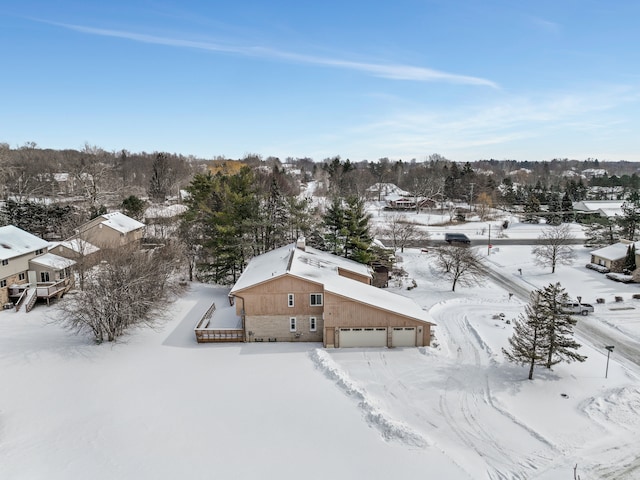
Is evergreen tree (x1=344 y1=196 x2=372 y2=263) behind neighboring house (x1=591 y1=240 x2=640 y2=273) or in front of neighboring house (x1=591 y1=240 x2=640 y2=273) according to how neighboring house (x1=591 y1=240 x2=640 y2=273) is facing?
in front

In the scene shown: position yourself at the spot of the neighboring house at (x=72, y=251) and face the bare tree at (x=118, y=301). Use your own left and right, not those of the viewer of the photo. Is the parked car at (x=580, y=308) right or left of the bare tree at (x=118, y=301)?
left

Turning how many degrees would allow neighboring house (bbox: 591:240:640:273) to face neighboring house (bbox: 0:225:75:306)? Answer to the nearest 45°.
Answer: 0° — it already faces it

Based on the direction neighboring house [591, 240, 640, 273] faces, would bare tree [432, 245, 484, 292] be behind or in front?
in front

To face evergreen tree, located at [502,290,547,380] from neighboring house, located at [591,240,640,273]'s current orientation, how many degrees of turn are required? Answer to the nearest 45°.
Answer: approximately 45° to its left

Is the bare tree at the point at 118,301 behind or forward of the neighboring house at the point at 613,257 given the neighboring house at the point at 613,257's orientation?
forward

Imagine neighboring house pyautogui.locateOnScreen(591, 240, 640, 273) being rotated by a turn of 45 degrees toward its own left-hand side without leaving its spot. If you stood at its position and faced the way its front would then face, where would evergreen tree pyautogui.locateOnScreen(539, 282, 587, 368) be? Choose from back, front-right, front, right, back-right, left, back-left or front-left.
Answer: front

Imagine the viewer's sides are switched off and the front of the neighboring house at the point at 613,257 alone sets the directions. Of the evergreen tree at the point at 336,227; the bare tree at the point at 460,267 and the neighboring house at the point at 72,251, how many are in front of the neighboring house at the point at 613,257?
3

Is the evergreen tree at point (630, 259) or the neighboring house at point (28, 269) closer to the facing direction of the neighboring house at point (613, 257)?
the neighboring house

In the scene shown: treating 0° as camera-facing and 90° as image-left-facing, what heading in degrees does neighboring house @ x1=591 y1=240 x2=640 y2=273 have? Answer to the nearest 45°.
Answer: approximately 45°

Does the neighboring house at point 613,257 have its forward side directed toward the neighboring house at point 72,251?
yes
